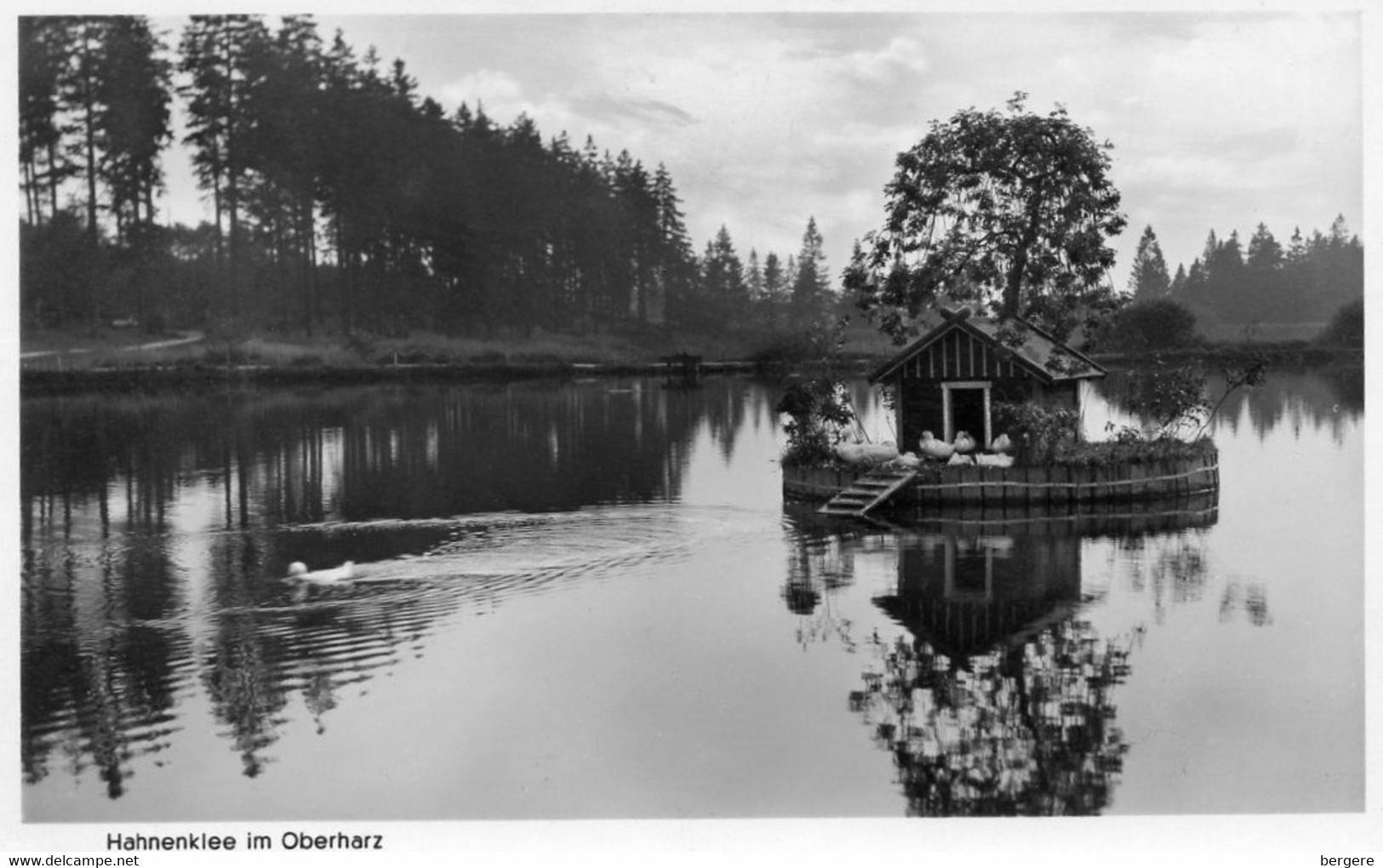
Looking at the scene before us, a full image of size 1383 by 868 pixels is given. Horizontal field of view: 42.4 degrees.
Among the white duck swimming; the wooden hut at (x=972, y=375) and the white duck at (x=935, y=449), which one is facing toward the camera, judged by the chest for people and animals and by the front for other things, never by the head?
the wooden hut

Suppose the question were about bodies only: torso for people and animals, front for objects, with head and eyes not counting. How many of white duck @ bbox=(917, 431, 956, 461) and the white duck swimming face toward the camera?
0

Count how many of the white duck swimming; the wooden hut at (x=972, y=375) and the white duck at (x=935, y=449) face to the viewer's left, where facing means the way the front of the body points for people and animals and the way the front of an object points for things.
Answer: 2

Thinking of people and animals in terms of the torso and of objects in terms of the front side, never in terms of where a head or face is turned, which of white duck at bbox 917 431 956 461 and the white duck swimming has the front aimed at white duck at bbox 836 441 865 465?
white duck at bbox 917 431 956 461

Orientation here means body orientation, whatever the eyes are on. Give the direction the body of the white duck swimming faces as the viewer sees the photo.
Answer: to the viewer's left

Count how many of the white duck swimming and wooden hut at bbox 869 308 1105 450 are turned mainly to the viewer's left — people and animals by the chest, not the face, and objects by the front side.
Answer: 1

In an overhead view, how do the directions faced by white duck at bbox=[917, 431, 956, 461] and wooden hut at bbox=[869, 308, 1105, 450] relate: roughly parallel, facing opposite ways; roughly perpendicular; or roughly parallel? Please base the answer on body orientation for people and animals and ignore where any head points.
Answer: roughly perpendicular

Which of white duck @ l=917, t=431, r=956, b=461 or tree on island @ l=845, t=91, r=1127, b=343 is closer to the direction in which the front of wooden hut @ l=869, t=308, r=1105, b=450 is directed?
the white duck

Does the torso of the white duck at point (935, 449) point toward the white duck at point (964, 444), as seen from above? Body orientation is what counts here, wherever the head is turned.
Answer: no

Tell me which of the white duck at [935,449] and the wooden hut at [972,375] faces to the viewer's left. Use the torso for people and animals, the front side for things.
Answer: the white duck

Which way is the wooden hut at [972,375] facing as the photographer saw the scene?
facing the viewer

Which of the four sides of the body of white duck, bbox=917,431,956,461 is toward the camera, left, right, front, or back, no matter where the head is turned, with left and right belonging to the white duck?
left
